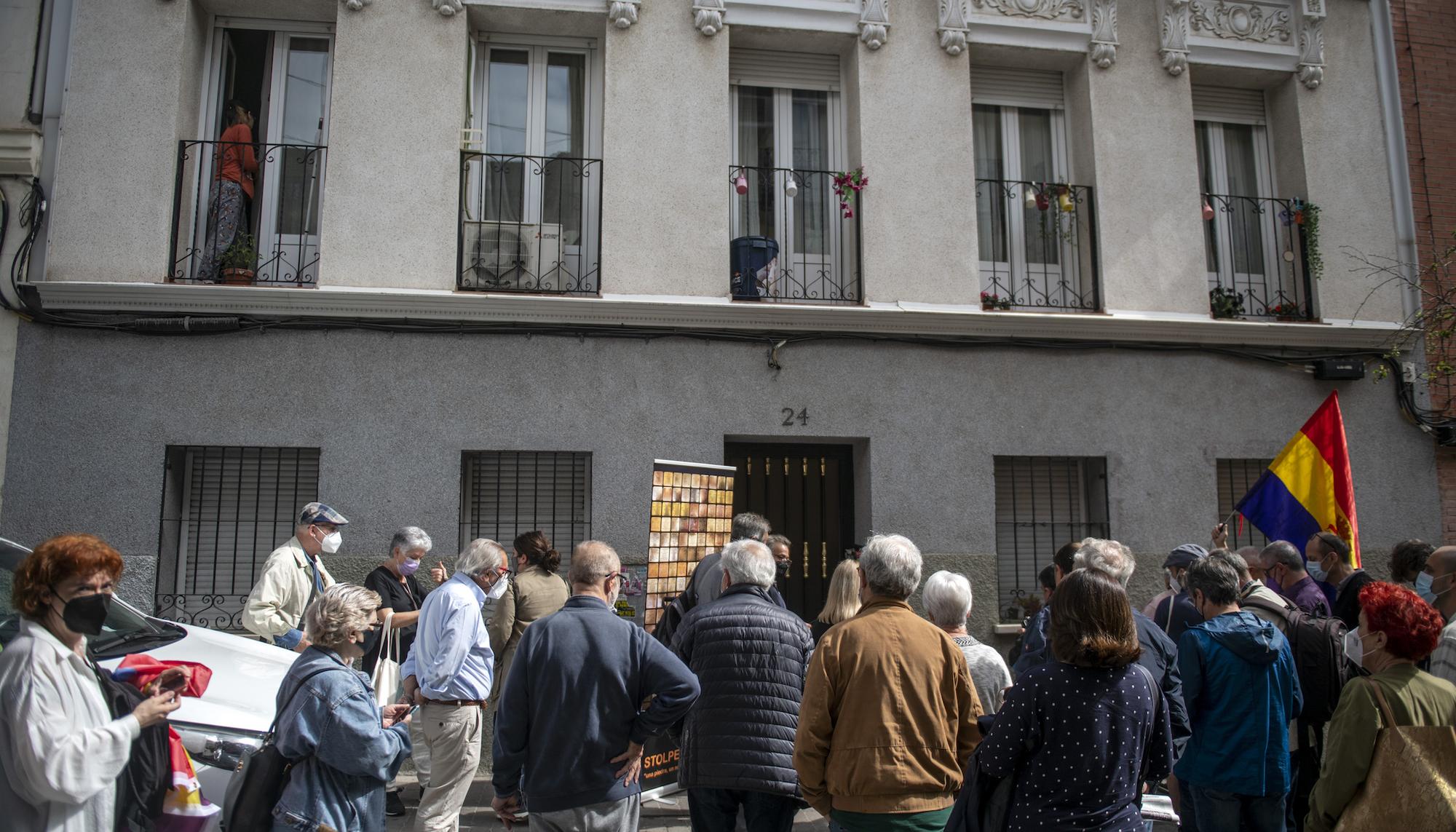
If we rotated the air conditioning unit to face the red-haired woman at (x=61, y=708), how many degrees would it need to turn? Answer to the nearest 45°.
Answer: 0° — it already faces them

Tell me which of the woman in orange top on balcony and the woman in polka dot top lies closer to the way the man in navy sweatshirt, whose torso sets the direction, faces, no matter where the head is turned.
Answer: the woman in orange top on balcony

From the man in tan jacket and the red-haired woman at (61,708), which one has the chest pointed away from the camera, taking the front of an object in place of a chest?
the man in tan jacket

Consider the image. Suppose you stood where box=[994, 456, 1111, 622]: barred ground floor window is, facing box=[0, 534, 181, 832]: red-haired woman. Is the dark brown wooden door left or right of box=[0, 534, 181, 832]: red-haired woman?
right

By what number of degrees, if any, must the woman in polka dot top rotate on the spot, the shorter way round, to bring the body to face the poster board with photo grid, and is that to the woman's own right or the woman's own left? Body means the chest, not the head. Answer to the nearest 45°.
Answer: approximately 45° to the woman's own left

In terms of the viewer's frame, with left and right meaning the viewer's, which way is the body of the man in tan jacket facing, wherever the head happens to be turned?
facing away from the viewer

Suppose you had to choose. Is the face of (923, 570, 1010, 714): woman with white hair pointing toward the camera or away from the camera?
away from the camera

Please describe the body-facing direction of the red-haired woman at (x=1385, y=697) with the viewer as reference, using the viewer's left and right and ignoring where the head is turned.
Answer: facing away from the viewer and to the left of the viewer

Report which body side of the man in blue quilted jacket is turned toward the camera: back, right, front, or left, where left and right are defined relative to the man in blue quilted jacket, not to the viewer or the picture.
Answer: back

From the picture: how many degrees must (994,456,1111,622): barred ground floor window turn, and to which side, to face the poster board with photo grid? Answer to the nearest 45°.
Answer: approximately 45° to its right
